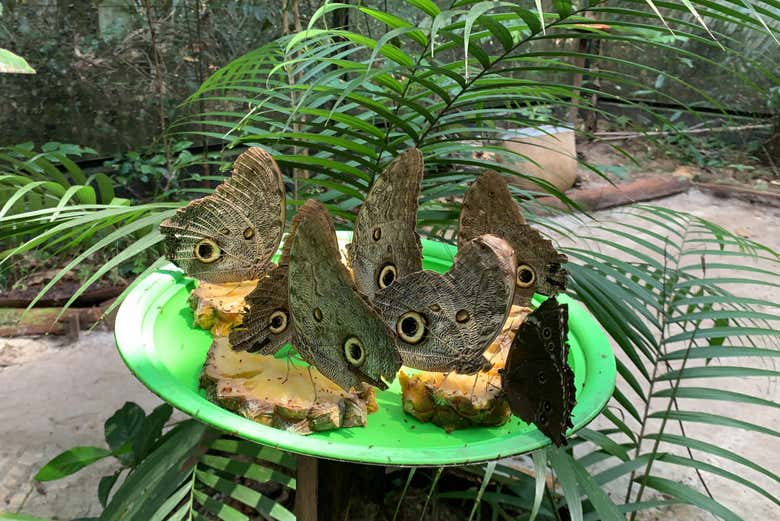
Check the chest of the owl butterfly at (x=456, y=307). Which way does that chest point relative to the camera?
to the viewer's right

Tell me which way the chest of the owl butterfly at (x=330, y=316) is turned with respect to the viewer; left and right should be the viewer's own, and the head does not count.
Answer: facing to the left of the viewer

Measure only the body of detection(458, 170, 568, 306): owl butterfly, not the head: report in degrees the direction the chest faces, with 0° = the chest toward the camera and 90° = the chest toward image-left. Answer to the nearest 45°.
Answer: approximately 90°

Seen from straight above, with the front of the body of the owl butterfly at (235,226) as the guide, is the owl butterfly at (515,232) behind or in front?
in front

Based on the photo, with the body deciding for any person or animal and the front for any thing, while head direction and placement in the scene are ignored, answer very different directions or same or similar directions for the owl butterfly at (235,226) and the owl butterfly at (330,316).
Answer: very different directions

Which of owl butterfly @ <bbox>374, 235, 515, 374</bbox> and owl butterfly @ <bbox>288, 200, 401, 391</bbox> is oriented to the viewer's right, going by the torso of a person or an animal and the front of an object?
owl butterfly @ <bbox>374, 235, 515, 374</bbox>

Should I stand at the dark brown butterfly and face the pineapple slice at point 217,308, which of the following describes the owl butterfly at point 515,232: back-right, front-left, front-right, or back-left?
front-right

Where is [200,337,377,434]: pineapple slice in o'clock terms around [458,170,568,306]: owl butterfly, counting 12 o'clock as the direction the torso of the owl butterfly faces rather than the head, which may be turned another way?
The pineapple slice is roughly at 10 o'clock from the owl butterfly.
